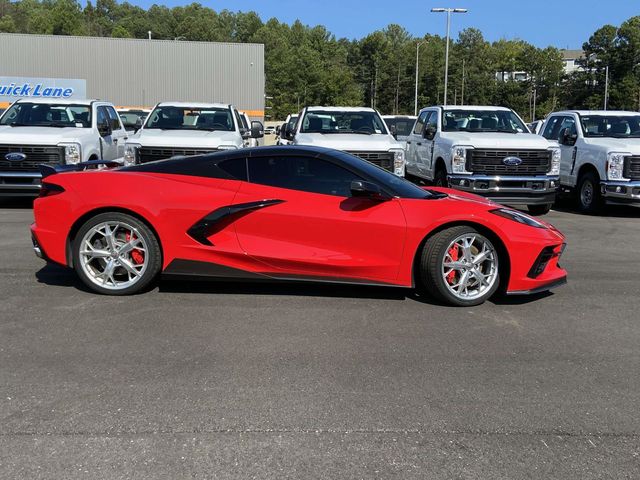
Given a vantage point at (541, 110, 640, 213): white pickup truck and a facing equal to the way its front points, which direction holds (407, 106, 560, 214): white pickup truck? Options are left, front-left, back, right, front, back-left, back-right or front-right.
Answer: right

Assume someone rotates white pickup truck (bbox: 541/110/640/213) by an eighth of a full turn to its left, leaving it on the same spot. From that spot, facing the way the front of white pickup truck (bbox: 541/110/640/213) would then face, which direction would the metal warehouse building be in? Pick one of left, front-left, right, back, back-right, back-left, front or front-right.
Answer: back-left

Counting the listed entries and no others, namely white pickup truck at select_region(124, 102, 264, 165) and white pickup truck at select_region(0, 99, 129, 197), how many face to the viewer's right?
0

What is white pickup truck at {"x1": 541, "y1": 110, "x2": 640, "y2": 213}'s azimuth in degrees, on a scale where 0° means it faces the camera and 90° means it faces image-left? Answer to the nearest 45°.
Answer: approximately 315°

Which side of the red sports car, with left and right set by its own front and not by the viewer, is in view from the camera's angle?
right

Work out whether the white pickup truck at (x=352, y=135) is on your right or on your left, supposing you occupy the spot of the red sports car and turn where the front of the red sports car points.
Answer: on your left

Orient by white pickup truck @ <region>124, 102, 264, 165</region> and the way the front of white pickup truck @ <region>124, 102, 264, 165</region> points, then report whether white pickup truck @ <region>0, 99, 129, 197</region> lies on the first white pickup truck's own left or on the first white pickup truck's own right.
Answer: on the first white pickup truck's own right

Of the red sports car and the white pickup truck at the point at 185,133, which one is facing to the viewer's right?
the red sports car

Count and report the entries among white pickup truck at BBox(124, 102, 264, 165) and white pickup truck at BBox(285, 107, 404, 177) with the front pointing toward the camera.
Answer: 2

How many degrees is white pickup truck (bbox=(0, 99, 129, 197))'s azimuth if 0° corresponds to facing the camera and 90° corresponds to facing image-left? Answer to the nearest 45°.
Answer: approximately 45°

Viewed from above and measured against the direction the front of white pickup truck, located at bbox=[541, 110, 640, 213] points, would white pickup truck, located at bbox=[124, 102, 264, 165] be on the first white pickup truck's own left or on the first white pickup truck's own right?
on the first white pickup truck's own right

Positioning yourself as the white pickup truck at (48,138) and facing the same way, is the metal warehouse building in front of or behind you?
behind
